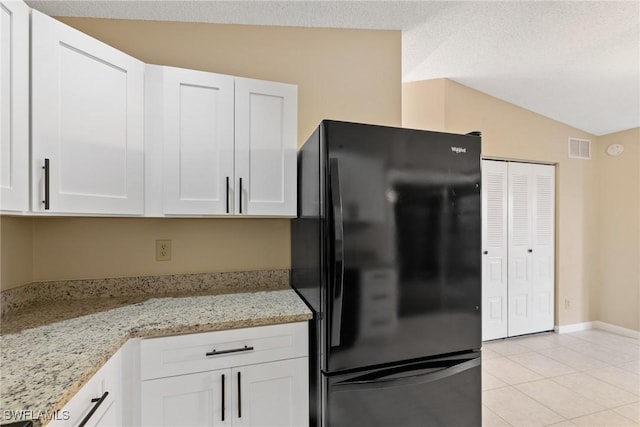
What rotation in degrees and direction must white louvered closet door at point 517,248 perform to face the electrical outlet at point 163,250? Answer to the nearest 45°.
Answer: approximately 90° to its right

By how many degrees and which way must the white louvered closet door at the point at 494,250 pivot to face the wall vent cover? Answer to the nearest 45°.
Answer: approximately 90° to its left

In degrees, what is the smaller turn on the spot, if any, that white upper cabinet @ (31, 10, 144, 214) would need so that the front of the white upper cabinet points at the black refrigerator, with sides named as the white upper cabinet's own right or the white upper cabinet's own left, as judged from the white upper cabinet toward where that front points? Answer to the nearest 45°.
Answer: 0° — it already faces it

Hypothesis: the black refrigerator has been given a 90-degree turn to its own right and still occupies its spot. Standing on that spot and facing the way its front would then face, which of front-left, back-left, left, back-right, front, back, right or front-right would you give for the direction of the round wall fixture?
back

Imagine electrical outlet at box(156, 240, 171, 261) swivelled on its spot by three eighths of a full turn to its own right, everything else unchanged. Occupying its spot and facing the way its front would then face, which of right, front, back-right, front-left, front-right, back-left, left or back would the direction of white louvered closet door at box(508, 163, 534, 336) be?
back-right

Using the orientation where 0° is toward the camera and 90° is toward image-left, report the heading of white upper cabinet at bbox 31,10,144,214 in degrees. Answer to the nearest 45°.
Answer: approximately 315°

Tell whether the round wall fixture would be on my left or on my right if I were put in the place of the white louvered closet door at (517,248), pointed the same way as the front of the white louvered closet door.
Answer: on my left

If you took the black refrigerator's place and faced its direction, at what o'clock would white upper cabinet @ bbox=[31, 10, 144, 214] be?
The white upper cabinet is roughly at 4 o'clock from the black refrigerator.

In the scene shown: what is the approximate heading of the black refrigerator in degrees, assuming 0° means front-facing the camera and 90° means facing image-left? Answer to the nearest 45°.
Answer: approximately 315°

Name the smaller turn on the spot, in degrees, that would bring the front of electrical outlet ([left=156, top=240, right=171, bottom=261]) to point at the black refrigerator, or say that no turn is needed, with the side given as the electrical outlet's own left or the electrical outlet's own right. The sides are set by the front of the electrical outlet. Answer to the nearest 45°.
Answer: approximately 45° to the electrical outlet's own left

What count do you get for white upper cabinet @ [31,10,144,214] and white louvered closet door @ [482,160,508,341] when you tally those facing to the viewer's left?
0

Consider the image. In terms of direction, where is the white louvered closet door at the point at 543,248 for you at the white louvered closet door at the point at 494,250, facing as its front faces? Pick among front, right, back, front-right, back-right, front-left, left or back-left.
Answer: left

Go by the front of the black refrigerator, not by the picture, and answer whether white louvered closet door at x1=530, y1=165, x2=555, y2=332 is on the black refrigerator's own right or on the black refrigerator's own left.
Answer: on the black refrigerator's own left

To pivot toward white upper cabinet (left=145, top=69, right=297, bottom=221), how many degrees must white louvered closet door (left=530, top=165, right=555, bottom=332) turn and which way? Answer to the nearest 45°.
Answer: approximately 45° to its right

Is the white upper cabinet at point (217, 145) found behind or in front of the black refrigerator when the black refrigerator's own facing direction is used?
behind
